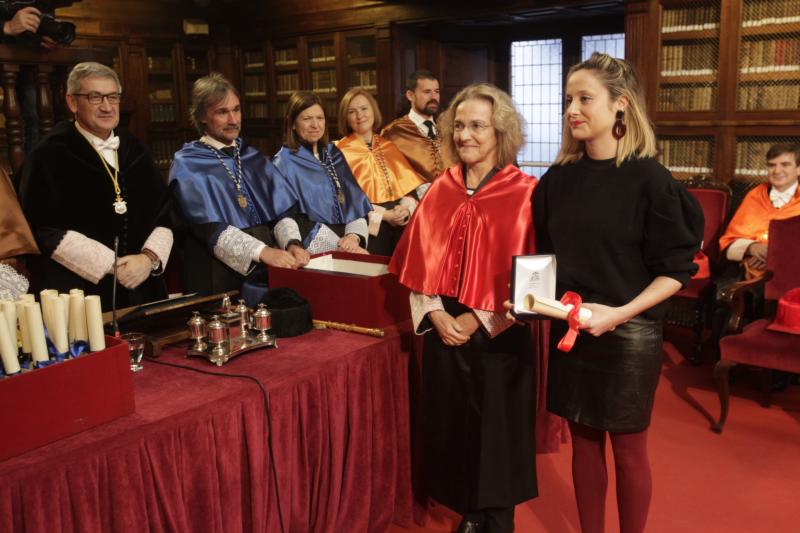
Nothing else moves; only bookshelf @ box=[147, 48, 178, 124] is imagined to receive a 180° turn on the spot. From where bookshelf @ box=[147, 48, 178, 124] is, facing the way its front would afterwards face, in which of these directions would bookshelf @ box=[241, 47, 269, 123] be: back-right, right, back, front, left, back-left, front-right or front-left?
right

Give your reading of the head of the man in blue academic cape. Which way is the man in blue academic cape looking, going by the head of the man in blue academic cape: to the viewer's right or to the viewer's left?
to the viewer's right

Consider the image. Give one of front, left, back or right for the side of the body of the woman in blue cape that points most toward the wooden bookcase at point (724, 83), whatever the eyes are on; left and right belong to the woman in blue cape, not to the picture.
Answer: left

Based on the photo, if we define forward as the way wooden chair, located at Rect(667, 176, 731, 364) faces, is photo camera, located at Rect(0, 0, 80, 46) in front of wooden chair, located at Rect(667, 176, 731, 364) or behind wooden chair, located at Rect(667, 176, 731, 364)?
in front

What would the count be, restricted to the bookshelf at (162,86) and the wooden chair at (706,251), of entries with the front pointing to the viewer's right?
0

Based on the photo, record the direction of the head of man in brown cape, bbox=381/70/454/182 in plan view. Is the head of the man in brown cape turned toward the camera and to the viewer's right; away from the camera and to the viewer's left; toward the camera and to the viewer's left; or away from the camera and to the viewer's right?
toward the camera and to the viewer's right

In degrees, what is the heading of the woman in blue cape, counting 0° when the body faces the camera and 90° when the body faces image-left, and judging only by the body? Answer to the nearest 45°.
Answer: approximately 315°

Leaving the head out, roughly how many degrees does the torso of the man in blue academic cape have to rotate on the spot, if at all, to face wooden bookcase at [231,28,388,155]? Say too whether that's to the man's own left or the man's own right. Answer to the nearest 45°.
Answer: approximately 135° to the man's own left

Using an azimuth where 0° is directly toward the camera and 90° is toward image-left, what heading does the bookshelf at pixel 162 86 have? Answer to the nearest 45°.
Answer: approximately 0°

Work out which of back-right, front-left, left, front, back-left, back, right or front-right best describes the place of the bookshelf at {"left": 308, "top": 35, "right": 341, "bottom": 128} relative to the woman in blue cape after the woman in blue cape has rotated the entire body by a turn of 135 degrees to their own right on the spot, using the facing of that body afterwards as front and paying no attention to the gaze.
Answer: right

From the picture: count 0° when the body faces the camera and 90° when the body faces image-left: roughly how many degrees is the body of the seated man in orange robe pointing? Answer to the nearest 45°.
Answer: approximately 45°
